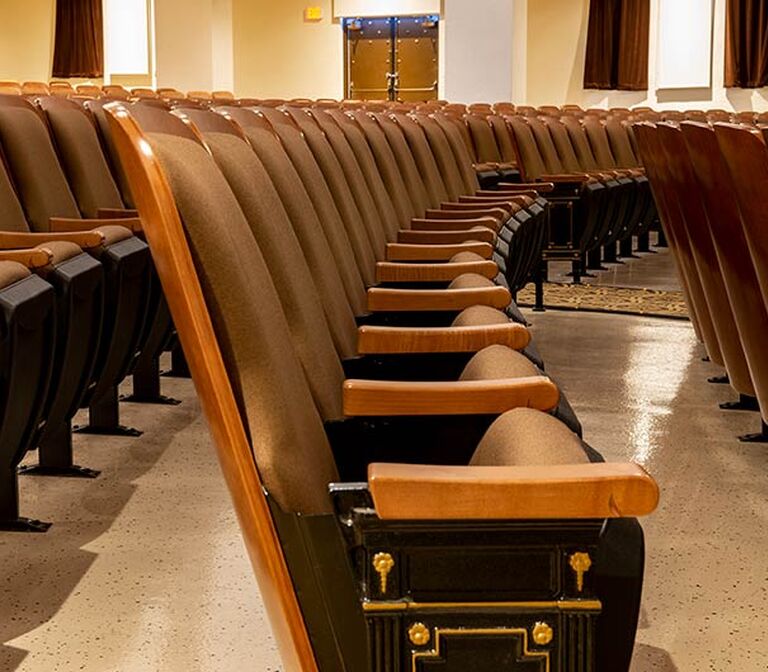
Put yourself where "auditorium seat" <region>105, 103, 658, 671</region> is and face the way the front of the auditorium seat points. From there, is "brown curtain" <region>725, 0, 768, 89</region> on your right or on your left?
on your left

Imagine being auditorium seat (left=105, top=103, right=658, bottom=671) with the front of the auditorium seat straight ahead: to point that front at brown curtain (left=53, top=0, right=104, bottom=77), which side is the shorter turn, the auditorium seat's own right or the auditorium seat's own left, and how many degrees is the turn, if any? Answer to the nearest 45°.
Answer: approximately 90° to the auditorium seat's own left

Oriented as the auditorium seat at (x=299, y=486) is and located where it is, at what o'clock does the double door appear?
The double door is roughly at 9 o'clock from the auditorium seat.

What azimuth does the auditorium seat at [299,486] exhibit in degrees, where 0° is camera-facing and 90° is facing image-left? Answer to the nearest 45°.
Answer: approximately 270°

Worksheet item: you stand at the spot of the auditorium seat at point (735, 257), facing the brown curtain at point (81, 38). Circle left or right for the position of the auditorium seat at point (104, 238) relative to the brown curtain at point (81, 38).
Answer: left
